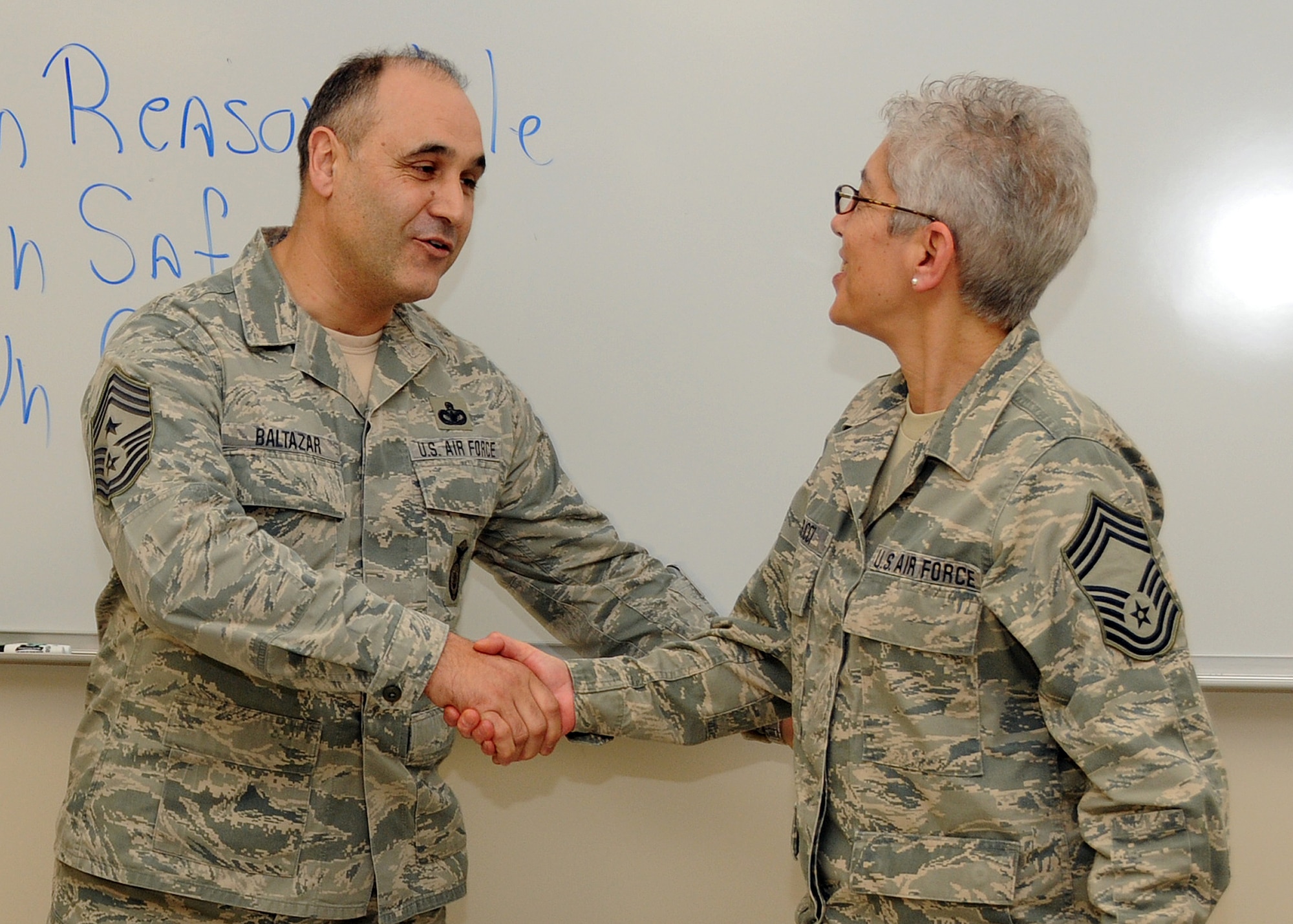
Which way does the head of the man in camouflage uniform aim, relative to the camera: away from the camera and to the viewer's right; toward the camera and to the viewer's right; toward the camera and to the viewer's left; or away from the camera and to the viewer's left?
toward the camera and to the viewer's right

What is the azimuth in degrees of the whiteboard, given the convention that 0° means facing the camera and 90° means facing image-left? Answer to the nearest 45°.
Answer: approximately 0°

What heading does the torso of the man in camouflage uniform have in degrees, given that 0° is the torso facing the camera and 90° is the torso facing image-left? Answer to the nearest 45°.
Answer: approximately 315°
